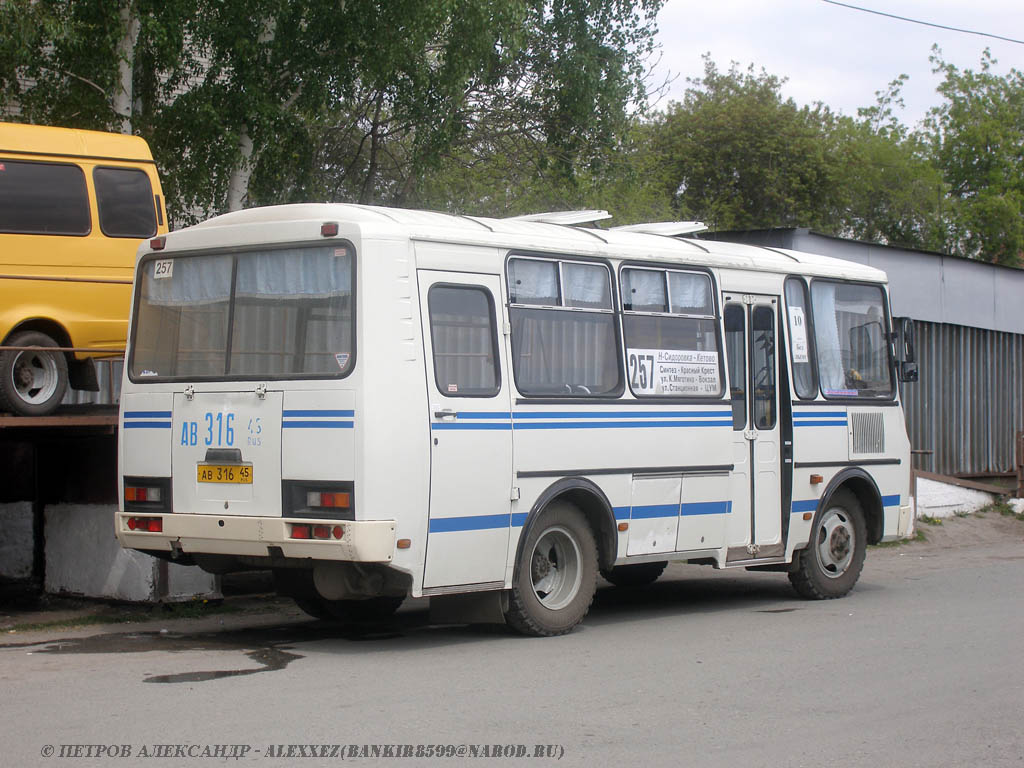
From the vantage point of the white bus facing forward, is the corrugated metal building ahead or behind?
ahead

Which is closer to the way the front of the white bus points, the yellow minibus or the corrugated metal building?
the corrugated metal building

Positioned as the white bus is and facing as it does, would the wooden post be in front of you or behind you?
in front

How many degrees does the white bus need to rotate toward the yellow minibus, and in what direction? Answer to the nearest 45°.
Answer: approximately 90° to its left

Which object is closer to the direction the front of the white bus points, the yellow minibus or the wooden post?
the wooden post

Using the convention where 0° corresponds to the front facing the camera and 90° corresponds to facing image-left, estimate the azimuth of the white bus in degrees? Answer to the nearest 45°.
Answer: approximately 225°
